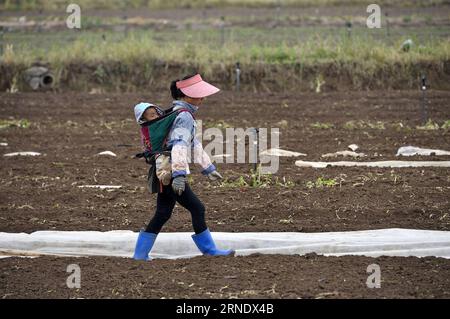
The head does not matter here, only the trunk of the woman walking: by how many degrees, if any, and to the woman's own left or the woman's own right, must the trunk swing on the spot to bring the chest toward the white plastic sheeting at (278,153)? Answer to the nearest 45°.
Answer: approximately 90° to the woman's own left

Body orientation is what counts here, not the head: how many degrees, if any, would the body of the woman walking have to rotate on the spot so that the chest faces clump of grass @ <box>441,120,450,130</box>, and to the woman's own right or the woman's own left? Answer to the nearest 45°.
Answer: approximately 45° to the woman's own left

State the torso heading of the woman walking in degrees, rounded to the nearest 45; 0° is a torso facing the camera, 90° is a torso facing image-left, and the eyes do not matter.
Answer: approximately 270°

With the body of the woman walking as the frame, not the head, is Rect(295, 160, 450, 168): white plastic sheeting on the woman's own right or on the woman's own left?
on the woman's own left

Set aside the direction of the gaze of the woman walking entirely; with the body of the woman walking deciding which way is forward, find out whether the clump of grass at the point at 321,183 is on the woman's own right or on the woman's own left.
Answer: on the woman's own left

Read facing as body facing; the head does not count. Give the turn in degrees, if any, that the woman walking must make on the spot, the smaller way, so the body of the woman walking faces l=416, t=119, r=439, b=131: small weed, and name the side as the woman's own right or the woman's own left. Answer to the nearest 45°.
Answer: approximately 45° to the woman's own left

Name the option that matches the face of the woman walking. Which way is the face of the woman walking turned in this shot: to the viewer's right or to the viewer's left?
to the viewer's right

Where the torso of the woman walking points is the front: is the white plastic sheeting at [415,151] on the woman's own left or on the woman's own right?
on the woman's own left

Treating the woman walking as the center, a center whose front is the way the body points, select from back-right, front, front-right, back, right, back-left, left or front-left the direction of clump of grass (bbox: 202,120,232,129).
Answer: left
